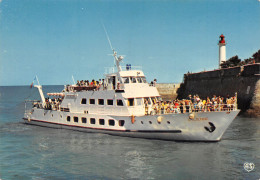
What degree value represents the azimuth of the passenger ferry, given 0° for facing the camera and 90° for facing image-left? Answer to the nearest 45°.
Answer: approximately 315°
